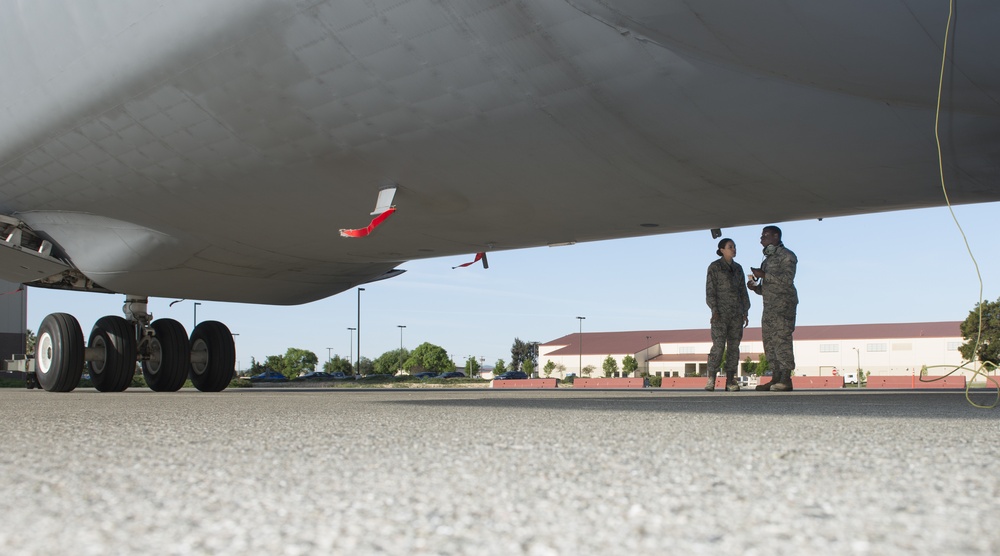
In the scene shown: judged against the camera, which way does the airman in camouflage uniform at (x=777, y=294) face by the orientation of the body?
to the viewer's left

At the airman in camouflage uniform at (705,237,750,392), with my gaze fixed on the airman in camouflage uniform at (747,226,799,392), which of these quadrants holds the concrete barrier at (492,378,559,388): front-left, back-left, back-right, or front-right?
back-left

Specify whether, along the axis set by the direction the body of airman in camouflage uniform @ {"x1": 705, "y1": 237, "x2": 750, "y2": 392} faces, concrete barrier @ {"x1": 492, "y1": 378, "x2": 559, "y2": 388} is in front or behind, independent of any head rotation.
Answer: behind

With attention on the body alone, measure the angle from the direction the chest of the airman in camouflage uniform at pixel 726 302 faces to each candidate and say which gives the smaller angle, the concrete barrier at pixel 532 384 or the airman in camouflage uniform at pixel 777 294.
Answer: the airman in camouflage uniform

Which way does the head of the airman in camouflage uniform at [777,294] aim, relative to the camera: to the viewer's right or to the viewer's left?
to the viewer's left

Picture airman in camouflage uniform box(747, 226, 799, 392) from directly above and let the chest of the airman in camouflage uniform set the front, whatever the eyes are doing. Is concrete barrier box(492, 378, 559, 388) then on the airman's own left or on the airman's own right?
on the airman's own right

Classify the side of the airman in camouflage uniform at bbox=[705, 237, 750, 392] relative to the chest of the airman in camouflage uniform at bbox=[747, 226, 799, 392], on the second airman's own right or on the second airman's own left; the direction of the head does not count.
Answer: on the second airman's own right

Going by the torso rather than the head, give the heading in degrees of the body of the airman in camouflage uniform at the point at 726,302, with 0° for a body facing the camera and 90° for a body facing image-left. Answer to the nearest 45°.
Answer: approximately 315°
